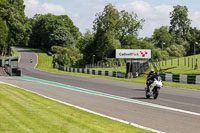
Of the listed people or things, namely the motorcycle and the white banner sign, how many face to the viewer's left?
0

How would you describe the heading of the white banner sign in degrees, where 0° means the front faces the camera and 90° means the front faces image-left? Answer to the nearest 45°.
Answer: approximately 0°

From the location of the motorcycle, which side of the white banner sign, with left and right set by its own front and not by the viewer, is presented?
front

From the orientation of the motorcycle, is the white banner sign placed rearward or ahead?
rearward
